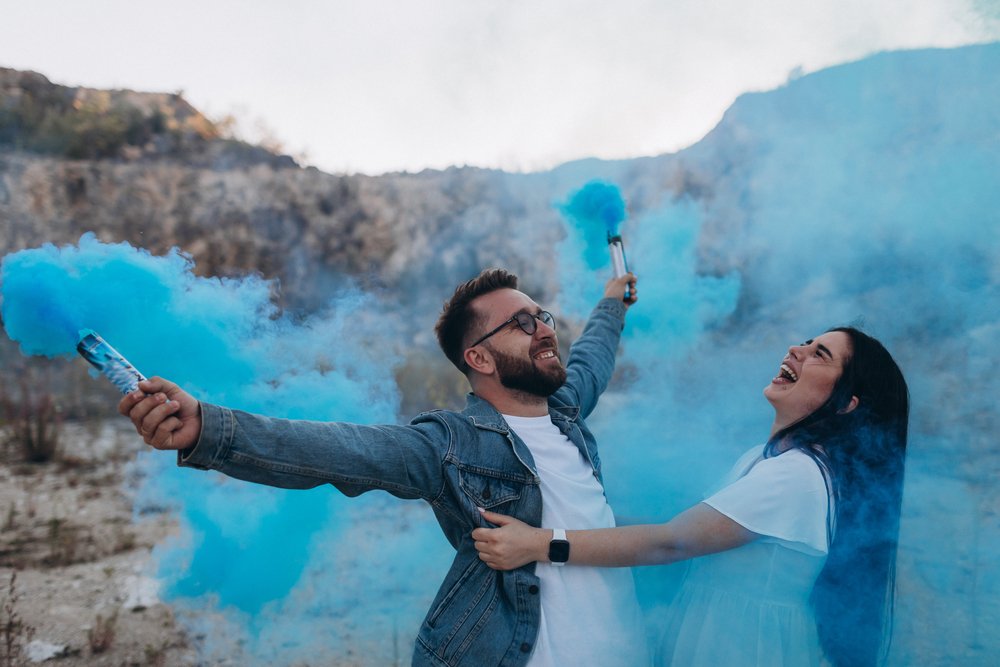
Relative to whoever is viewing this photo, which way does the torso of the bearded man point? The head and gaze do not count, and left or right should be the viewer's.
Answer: facing the viewer and to the right of the viewer

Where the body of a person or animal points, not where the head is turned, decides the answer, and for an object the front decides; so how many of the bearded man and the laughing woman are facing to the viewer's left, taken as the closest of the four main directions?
1

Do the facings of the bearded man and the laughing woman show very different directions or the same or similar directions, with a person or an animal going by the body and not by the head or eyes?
very different directions

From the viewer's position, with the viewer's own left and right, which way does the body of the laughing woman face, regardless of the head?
facing to the left of the viewer

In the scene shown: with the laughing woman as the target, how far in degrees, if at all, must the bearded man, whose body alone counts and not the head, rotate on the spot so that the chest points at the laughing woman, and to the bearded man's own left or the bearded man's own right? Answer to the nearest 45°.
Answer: approximately 45° to the bearded man's own left

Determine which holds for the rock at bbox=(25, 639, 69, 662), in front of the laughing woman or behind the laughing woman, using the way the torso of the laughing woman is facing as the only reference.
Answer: in front

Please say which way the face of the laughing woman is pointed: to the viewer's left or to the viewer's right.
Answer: to the viewer's left
